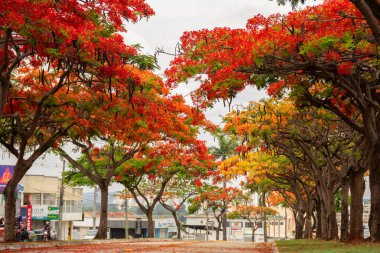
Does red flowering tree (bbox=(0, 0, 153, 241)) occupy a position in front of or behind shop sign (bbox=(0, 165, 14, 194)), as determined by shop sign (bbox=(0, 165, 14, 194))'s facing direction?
in front

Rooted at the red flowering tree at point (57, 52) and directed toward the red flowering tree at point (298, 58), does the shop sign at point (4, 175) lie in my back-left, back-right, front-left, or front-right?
back-left

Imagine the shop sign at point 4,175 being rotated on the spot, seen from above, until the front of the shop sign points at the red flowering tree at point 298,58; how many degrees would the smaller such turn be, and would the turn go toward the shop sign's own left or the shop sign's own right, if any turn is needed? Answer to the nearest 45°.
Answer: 0° — it already faces it

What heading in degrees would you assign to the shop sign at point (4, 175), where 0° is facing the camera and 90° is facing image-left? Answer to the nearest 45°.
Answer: approximately 0°
